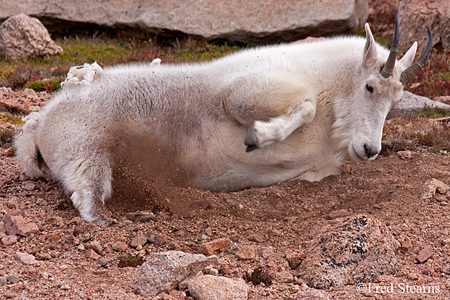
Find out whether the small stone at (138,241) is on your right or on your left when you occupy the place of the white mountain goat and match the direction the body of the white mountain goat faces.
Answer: on your right

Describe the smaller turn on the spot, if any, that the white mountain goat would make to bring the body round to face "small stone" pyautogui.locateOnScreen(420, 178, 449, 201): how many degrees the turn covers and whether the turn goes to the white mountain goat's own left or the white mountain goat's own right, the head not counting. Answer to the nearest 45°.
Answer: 0° — it already faces it

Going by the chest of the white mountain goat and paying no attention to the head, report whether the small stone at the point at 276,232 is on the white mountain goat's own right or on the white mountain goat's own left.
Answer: on the white mountain goat's own right

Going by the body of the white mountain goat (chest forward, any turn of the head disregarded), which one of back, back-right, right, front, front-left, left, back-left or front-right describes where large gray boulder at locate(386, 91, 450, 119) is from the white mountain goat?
front-left

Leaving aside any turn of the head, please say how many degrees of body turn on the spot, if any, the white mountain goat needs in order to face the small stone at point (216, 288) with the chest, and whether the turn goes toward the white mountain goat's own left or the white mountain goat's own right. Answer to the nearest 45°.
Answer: approximately 90° to the white mountain goat's own right

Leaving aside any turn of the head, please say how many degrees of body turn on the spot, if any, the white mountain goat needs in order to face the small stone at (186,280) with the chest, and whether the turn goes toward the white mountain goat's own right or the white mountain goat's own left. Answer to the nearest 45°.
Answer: approximately 90° to the white mountain goat's own right

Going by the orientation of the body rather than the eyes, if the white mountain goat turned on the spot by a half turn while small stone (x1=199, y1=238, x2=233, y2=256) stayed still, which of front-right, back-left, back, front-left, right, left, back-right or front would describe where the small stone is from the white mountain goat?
left

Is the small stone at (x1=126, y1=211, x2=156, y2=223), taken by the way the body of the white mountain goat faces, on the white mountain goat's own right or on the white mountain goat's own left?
on the white mountain goat's own right

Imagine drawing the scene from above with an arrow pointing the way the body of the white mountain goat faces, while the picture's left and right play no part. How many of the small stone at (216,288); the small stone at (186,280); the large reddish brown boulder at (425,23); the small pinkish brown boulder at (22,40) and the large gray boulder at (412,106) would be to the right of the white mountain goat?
2

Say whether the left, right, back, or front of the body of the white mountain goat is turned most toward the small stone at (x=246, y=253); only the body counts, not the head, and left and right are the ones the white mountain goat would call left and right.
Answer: right

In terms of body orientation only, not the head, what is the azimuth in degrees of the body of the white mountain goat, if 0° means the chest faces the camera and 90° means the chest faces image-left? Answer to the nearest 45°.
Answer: approximately 270°

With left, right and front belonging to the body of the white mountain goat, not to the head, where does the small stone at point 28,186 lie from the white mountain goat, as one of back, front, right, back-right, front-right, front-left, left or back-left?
back

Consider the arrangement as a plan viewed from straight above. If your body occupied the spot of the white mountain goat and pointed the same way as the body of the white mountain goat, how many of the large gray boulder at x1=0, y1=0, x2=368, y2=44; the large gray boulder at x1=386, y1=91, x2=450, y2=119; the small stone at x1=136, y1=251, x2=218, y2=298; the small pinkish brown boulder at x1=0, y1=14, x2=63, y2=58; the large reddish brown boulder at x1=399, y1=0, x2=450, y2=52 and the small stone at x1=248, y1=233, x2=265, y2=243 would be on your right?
2

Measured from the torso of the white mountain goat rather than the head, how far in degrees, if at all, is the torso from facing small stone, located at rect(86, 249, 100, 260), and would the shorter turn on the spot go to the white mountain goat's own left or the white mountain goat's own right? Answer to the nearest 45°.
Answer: approximately 135° to the white mountain goat's own right
